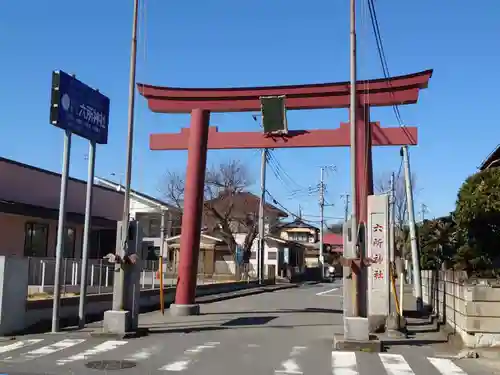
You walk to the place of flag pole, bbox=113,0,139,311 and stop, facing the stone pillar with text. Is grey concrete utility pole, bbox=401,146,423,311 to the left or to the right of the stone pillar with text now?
left

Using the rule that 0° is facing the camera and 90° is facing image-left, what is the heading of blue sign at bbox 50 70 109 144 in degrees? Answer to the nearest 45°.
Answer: approximately 315°

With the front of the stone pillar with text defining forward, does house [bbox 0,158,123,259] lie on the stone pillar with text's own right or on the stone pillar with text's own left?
on the stone pillar with text's own right

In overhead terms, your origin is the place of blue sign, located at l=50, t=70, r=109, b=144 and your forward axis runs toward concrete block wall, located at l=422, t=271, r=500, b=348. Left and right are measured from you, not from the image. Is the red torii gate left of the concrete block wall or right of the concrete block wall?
left

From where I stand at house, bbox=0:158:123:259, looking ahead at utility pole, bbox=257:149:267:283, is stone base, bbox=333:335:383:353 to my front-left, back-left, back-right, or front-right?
back-right

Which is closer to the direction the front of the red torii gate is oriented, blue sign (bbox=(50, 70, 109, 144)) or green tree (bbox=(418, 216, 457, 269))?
the blue sign

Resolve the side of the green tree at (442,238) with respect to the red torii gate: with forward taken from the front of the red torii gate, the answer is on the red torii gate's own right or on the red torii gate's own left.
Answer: on the red torii gate's own left

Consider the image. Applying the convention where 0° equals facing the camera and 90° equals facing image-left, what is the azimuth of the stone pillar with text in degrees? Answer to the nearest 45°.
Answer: approximately 0°

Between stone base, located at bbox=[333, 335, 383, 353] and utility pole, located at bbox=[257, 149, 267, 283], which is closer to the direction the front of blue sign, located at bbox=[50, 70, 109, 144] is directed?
the stone base

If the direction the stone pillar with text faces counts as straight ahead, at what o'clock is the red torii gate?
The red torii gate is roughly at 4 o'clock from the stone pillar with text.

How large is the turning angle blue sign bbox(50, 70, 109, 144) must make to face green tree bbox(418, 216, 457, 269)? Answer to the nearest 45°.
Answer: approximately 45° to its left

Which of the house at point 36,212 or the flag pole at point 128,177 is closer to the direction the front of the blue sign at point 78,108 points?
the flag pole

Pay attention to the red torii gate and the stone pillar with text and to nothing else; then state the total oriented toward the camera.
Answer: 2
